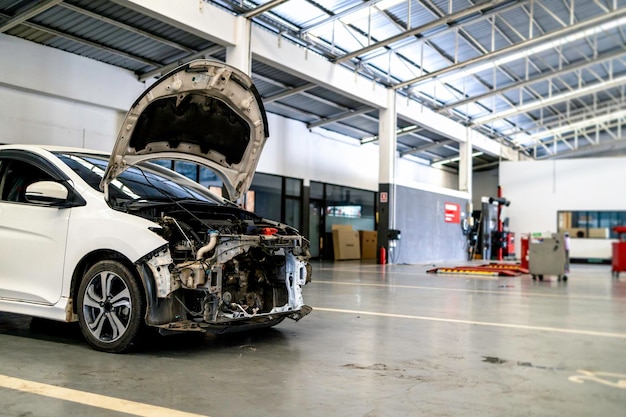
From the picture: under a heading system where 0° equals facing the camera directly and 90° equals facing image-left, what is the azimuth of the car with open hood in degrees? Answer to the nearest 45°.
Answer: approximately 315°

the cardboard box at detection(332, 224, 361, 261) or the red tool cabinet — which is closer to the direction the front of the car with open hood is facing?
the red tool cabinet

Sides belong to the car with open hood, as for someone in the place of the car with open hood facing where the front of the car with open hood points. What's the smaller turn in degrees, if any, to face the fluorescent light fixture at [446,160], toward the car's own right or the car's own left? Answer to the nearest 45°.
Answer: approximately 90° to the car's own left

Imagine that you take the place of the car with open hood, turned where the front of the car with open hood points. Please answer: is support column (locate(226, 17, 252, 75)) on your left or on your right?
on your left

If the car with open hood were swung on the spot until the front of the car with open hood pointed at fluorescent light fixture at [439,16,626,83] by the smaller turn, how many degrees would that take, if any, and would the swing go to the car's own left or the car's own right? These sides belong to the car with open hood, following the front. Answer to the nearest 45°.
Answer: approximately 90° to the car's own left

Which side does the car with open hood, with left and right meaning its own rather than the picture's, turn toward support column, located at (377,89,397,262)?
left

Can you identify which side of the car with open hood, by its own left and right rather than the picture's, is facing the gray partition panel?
left

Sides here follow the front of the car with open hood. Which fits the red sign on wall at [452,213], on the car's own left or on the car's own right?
on the car's own left

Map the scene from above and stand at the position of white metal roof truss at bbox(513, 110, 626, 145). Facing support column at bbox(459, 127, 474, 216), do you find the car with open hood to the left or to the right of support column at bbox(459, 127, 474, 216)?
left

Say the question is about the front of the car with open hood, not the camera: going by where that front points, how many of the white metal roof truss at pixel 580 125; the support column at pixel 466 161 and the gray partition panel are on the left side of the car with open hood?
3

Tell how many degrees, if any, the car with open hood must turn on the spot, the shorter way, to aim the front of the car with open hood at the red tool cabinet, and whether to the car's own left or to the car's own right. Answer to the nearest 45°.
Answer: approximately 90° to the car's own left

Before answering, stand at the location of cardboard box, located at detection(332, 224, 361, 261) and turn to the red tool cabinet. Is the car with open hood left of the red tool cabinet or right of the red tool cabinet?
right
